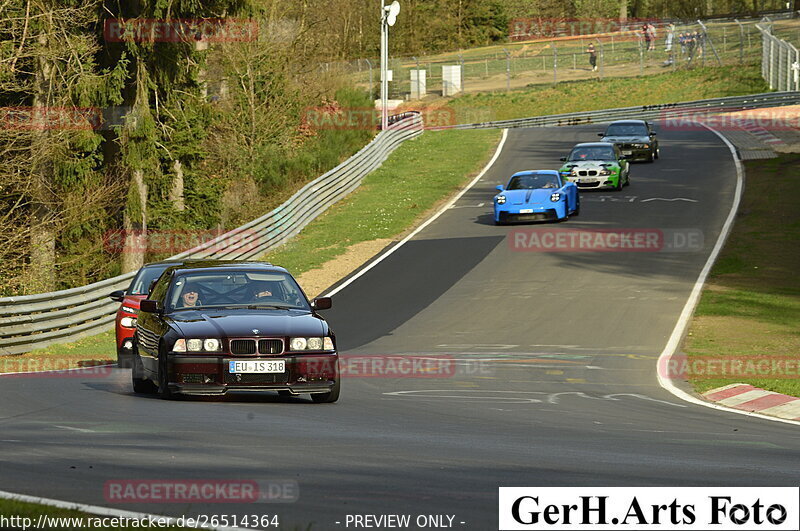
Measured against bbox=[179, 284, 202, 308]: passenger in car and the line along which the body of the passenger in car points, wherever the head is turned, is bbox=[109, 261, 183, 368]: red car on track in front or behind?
behind

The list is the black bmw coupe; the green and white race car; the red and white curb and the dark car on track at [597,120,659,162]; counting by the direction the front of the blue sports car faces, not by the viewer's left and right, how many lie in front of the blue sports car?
2

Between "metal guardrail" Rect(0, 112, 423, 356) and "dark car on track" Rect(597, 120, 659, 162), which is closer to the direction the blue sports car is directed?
the metal guardrail

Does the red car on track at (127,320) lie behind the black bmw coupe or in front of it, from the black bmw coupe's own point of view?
behind
